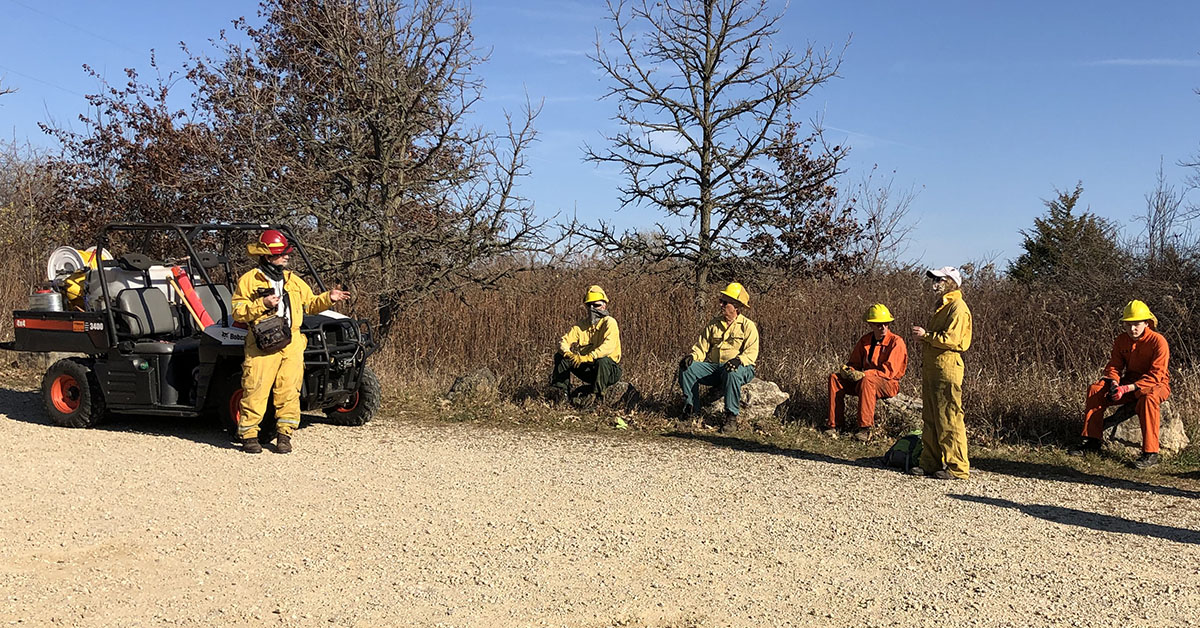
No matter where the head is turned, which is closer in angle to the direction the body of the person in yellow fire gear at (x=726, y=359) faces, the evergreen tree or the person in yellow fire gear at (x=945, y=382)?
the person in yellow fire gear

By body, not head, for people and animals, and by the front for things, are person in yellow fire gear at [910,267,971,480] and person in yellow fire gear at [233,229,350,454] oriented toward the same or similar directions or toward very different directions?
very different directions

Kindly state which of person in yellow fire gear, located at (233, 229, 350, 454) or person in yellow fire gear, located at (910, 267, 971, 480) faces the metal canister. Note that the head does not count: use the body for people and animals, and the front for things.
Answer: person in yellow fire gear, located at (910, 267, 971, 480)

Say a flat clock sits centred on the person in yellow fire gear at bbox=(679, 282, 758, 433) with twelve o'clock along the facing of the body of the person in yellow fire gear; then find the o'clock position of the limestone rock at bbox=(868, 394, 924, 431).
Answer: The limestone rock is roughly at 8 o'clock from the person in yellow fire gear.

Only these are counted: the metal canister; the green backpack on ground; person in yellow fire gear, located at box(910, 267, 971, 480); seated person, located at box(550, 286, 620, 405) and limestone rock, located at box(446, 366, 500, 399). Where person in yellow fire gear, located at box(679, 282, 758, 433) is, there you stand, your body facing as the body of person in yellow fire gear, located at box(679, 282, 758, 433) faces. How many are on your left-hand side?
2

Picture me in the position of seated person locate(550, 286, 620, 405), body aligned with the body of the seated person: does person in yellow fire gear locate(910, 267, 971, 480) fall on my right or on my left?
on my left

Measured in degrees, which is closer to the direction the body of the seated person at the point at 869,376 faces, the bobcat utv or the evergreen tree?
the bobcat utv

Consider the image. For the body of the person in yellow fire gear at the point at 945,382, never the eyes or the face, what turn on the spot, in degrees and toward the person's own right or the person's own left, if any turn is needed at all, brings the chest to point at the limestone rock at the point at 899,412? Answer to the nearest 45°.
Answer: approximately 90° to the person's own right

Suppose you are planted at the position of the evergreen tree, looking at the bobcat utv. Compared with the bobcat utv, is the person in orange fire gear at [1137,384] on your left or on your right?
left

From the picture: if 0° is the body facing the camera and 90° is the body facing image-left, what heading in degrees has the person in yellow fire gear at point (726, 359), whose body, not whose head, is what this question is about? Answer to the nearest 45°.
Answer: approximately 45°

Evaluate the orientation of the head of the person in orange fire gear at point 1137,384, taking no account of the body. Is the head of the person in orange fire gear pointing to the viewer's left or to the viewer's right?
to the viewer's left

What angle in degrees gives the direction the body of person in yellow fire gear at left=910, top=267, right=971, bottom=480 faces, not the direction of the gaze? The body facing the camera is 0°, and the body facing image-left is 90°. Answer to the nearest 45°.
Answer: approximately 90°
